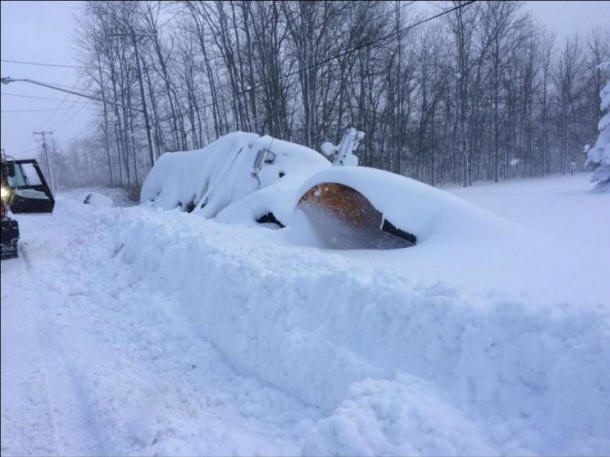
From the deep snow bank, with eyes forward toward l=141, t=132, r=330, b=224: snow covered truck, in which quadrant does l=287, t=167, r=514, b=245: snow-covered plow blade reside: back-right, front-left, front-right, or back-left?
front-right

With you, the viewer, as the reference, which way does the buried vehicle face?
facing the viewer and to the right of the viewer

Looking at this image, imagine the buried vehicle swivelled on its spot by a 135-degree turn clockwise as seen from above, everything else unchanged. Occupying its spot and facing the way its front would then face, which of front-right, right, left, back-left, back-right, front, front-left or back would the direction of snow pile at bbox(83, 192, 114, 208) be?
front-right
